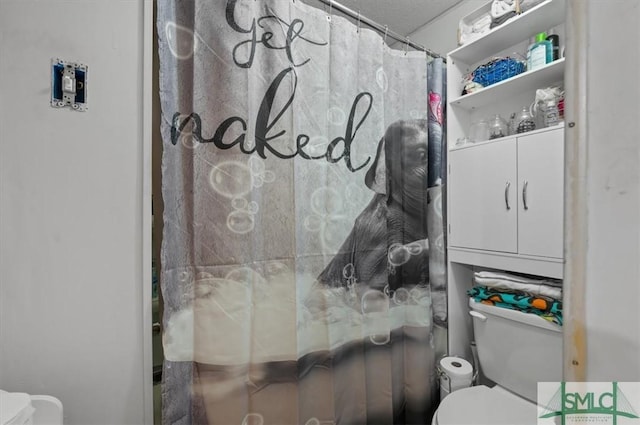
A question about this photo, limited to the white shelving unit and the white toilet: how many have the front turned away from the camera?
0

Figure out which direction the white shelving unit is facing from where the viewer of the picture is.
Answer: facing the viewer and to the left of the viewer
